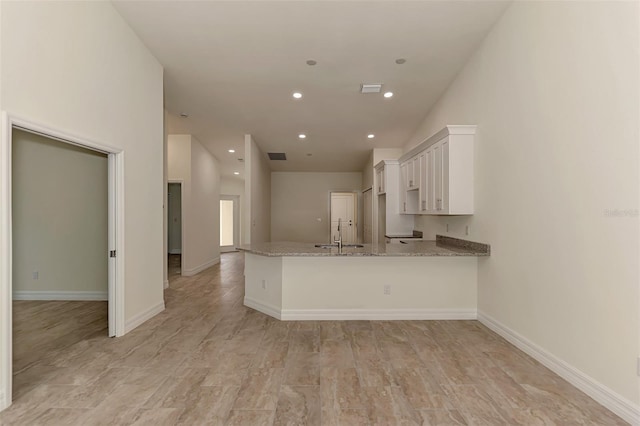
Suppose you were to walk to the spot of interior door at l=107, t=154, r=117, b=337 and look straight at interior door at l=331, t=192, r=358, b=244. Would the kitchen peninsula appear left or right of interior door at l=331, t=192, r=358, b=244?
right

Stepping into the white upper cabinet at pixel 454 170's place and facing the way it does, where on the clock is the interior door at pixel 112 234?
The interior door is roughly at 11 o'clock from the white upper cabinet.

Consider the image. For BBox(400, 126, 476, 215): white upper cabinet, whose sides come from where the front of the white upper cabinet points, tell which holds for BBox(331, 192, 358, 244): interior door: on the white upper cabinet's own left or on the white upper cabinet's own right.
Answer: on the white upper cabinet's own right

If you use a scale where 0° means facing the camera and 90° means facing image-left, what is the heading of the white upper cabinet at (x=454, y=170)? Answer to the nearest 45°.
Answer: approximately 90°
